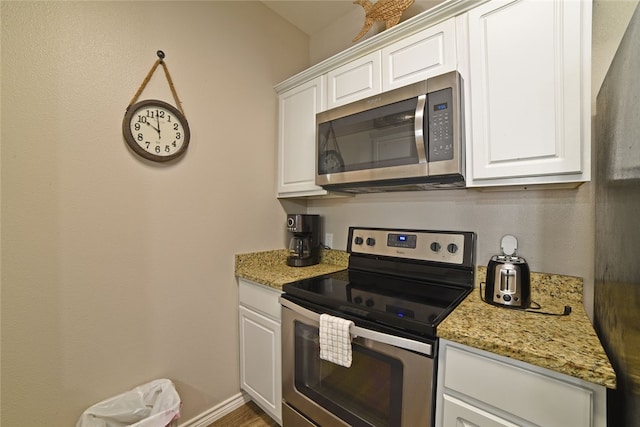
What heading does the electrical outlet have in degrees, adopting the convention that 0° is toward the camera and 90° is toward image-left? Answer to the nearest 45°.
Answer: approximately 45°

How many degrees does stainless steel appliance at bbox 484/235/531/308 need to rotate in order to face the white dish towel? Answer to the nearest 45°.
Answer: approximately 45° to its right

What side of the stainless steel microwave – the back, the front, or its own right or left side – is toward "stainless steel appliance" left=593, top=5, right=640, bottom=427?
left

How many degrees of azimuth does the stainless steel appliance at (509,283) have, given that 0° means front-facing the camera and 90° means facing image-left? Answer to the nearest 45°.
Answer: approximately 0°

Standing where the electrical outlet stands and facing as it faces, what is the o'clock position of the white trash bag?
The white trash bag is roughly at 12 o'clock from the electrical outlet.
